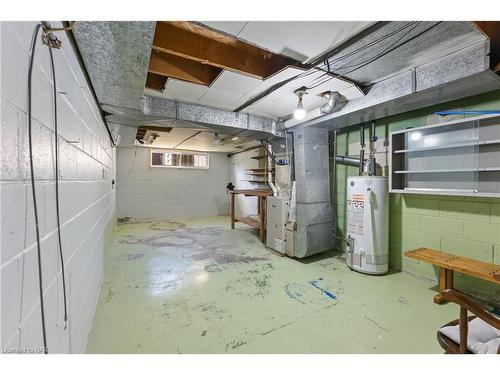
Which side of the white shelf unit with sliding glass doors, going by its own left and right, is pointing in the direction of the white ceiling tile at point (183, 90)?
front

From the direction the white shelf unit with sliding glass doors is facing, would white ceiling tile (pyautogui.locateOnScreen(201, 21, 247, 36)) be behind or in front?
in front

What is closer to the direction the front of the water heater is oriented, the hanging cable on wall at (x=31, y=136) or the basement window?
the hanging cable on wall

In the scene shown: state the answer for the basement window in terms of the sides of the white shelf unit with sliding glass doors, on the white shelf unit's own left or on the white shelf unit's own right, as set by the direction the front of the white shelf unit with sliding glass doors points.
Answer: on the white shelf unit's own right

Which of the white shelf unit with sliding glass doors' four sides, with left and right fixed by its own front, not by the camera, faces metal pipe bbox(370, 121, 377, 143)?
right

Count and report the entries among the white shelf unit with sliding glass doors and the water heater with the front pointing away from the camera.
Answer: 0

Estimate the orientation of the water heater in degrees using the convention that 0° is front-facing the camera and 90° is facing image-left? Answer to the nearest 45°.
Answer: approximately 45°

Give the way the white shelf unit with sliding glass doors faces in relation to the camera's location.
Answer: facing the viewer and to the left of the viewer
